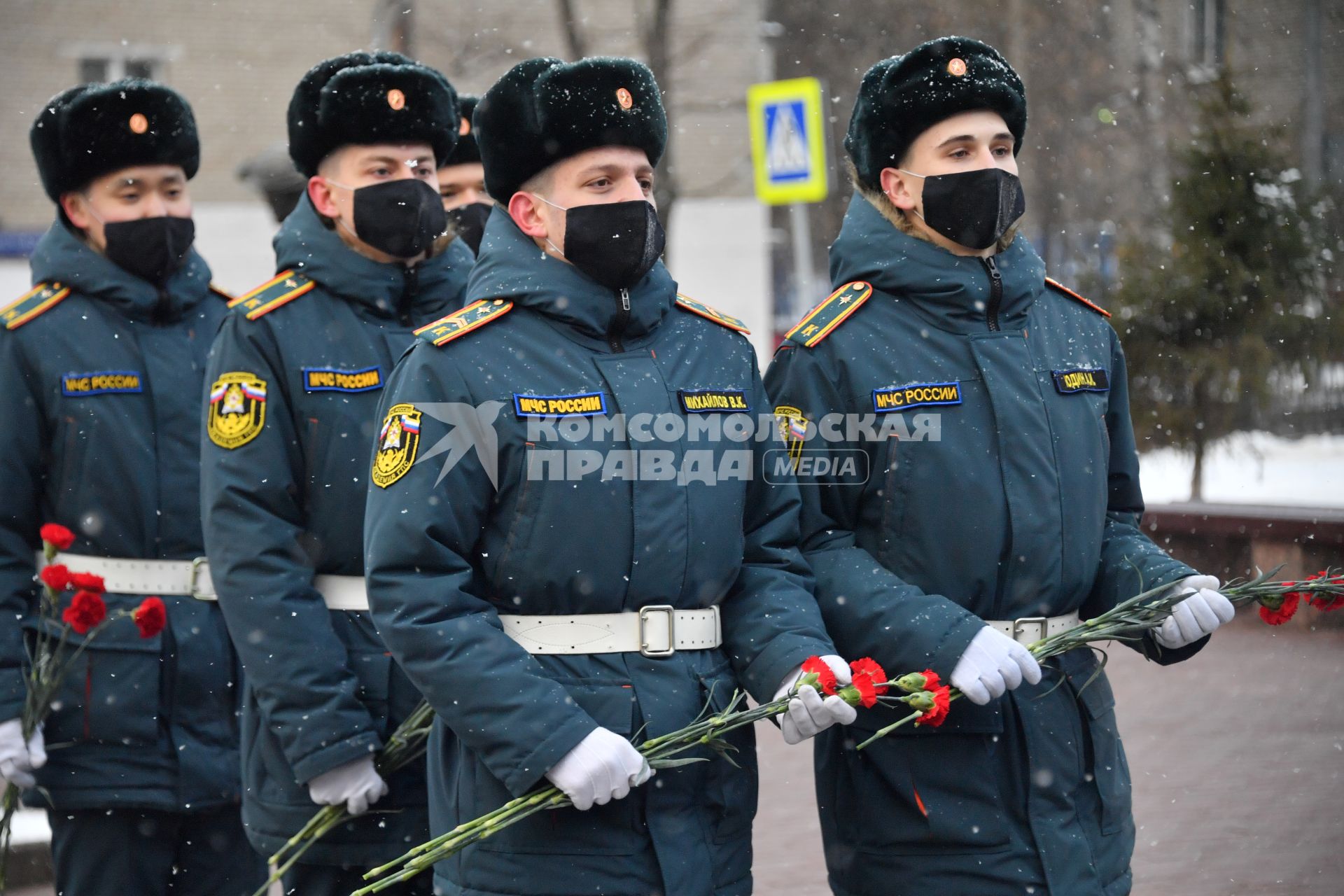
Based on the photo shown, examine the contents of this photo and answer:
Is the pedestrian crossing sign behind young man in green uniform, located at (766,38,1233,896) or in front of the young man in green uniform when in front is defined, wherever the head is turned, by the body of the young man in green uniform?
behind
